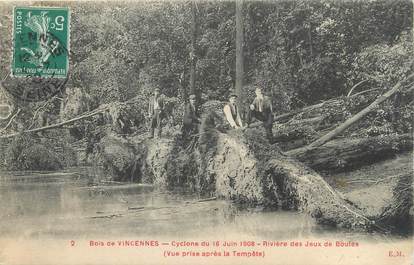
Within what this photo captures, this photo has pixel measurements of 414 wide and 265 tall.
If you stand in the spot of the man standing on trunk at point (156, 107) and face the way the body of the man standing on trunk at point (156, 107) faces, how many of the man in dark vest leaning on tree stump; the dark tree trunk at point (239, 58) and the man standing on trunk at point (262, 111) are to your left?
3

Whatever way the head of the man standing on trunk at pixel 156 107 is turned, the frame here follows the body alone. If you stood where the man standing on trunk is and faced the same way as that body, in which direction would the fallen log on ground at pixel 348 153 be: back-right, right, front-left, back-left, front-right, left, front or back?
left

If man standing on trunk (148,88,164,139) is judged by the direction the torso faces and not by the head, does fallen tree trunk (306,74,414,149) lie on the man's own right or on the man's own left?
on the man's own left

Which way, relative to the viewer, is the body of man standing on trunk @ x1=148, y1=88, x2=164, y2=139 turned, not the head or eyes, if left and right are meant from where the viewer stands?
facing the viewer

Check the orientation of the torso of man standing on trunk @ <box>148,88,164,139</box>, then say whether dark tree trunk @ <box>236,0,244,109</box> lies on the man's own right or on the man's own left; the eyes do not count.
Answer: on the man's own left
